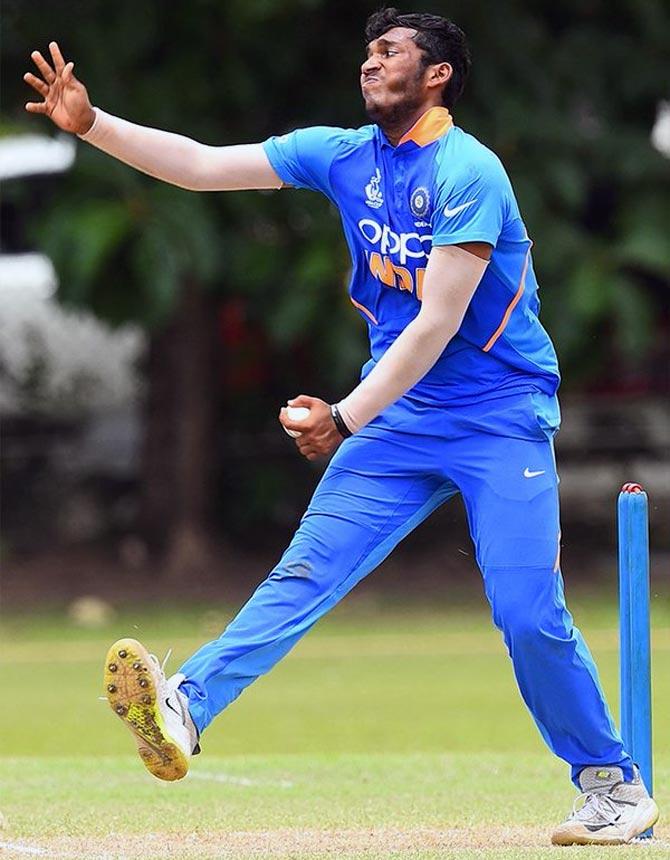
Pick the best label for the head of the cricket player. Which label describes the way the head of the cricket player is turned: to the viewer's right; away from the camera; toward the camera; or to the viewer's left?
to the viewer's left

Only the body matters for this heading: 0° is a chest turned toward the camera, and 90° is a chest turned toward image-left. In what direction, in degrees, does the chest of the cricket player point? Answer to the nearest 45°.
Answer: approximately 45°

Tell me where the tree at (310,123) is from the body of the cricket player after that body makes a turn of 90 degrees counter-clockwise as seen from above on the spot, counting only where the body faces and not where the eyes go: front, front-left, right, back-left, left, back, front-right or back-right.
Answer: back-left
